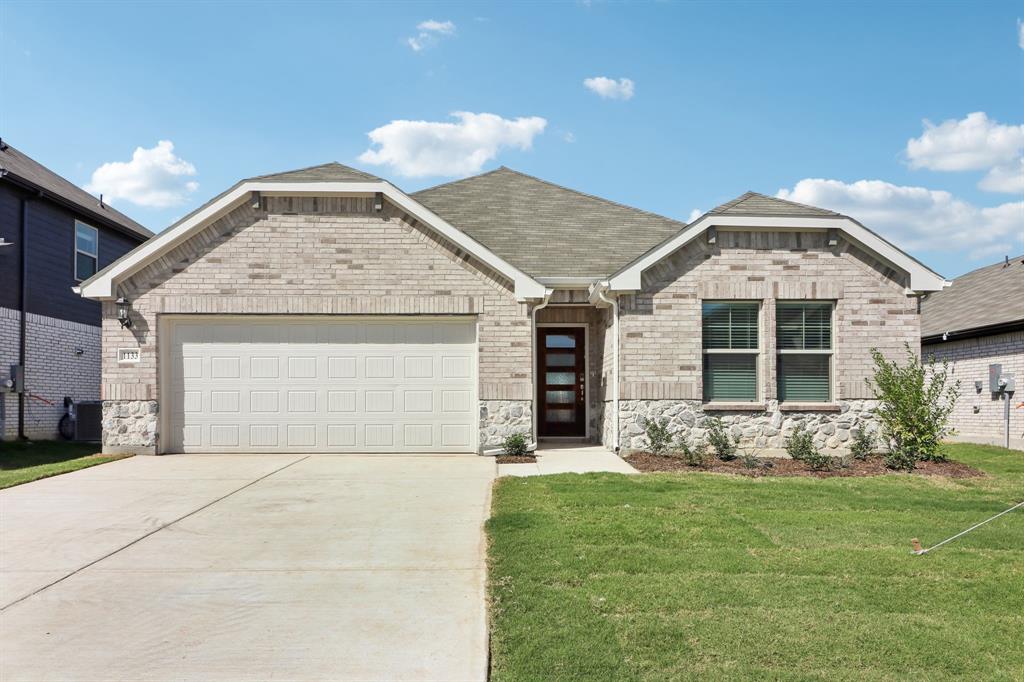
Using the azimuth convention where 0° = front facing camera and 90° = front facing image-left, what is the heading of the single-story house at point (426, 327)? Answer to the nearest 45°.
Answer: approximately 0°

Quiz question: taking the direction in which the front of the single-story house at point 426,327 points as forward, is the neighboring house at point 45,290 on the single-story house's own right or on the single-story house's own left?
on the single-story house's own right

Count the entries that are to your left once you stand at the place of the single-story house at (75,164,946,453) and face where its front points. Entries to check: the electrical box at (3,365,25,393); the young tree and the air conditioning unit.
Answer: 1

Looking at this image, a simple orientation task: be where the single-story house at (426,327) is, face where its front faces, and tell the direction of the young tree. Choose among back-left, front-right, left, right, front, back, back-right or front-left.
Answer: left

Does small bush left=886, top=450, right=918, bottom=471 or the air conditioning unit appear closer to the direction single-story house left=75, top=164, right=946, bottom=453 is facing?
the small bush
